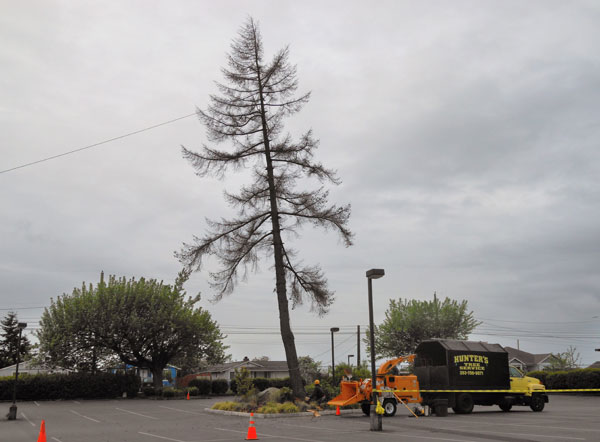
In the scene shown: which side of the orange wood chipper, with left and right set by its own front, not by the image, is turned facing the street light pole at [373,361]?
right

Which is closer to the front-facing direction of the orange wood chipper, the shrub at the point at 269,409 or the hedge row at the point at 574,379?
the hedge row

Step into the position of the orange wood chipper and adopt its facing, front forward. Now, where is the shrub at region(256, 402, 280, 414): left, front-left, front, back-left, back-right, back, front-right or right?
back

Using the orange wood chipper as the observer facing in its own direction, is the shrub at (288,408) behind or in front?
behind

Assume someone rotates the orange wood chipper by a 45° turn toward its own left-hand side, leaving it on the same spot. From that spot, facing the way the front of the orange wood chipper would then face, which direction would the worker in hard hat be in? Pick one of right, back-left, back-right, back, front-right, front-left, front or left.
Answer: left

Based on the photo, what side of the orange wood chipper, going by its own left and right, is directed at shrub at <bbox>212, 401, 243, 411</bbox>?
back

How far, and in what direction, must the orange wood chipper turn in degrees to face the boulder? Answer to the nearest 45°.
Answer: approximately 135° to its left

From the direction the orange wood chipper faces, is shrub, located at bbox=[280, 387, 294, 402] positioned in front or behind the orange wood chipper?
behind

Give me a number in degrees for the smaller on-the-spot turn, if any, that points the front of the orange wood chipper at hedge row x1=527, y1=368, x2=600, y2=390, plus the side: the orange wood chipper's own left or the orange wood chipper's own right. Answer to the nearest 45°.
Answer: approximately 45° to the orange wood chipper's own left

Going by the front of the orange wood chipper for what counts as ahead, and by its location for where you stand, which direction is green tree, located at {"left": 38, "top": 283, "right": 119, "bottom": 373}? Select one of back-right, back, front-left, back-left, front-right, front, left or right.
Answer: back-left

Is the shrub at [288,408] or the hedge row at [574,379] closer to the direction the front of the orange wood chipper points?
the hedge row

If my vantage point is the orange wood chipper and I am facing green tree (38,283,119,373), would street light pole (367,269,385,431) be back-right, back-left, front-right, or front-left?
back-left

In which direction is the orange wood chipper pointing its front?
to the viewer's right
